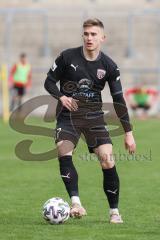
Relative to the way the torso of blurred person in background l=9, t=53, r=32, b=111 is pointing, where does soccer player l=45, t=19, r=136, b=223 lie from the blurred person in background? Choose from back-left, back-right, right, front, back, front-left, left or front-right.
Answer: front

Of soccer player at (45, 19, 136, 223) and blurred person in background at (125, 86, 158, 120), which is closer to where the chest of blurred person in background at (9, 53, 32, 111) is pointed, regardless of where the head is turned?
the soccer player

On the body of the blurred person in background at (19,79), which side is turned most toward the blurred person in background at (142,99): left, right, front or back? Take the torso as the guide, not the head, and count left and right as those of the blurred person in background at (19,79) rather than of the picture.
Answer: left

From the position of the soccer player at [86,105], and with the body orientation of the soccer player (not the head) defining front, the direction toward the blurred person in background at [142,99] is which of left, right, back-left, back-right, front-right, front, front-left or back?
back

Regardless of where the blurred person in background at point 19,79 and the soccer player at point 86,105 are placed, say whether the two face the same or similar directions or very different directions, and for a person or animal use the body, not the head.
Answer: same or similar directions

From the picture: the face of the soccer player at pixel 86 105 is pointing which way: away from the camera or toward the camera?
toward the camera

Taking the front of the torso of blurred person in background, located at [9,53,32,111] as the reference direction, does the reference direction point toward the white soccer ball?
yes

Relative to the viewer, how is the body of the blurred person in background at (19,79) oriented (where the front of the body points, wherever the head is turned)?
toward the camera

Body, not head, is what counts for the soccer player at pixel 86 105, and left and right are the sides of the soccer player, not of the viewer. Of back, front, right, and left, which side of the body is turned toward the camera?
front

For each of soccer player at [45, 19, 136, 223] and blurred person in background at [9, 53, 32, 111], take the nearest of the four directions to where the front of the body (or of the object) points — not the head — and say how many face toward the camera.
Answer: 2
